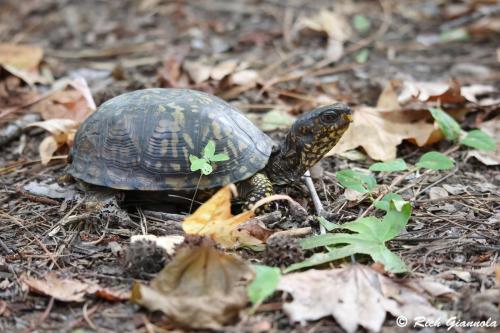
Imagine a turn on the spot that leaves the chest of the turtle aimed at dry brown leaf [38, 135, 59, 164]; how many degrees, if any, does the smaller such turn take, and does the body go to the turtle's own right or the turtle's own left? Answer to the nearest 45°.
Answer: approximately 135° to the turtle's own left

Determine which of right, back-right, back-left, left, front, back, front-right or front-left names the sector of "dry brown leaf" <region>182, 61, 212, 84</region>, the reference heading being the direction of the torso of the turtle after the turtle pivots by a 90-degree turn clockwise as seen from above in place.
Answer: back

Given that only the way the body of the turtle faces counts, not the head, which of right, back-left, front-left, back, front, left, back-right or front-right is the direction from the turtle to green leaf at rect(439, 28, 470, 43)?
front-left

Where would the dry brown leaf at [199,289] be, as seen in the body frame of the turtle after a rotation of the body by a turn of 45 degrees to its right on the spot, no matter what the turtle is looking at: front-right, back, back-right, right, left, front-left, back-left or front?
front-right

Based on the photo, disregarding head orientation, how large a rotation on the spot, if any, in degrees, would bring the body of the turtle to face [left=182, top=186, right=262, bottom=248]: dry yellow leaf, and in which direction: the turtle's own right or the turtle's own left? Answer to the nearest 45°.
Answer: approximately 90° to the turtle's own right

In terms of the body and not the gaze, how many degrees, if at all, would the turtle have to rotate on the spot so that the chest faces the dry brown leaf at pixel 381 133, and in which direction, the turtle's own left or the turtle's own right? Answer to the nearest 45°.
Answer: approximately 45° to the turtle's own left

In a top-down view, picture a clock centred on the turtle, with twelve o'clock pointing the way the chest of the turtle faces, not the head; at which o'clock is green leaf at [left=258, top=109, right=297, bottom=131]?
The green leaf is roughly at 10 o'clock from the turtle.

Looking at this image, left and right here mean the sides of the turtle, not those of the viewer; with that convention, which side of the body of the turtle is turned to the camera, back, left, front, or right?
right

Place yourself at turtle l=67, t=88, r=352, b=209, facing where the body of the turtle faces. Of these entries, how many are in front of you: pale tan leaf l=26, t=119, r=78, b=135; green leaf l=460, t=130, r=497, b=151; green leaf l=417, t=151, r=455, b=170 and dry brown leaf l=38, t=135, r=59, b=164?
2

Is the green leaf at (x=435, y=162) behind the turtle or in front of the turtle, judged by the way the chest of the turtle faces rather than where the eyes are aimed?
in front

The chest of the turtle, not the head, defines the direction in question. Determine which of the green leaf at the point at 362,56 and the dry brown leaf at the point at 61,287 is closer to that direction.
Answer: the green leaf

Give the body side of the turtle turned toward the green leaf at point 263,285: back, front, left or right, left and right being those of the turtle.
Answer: right
